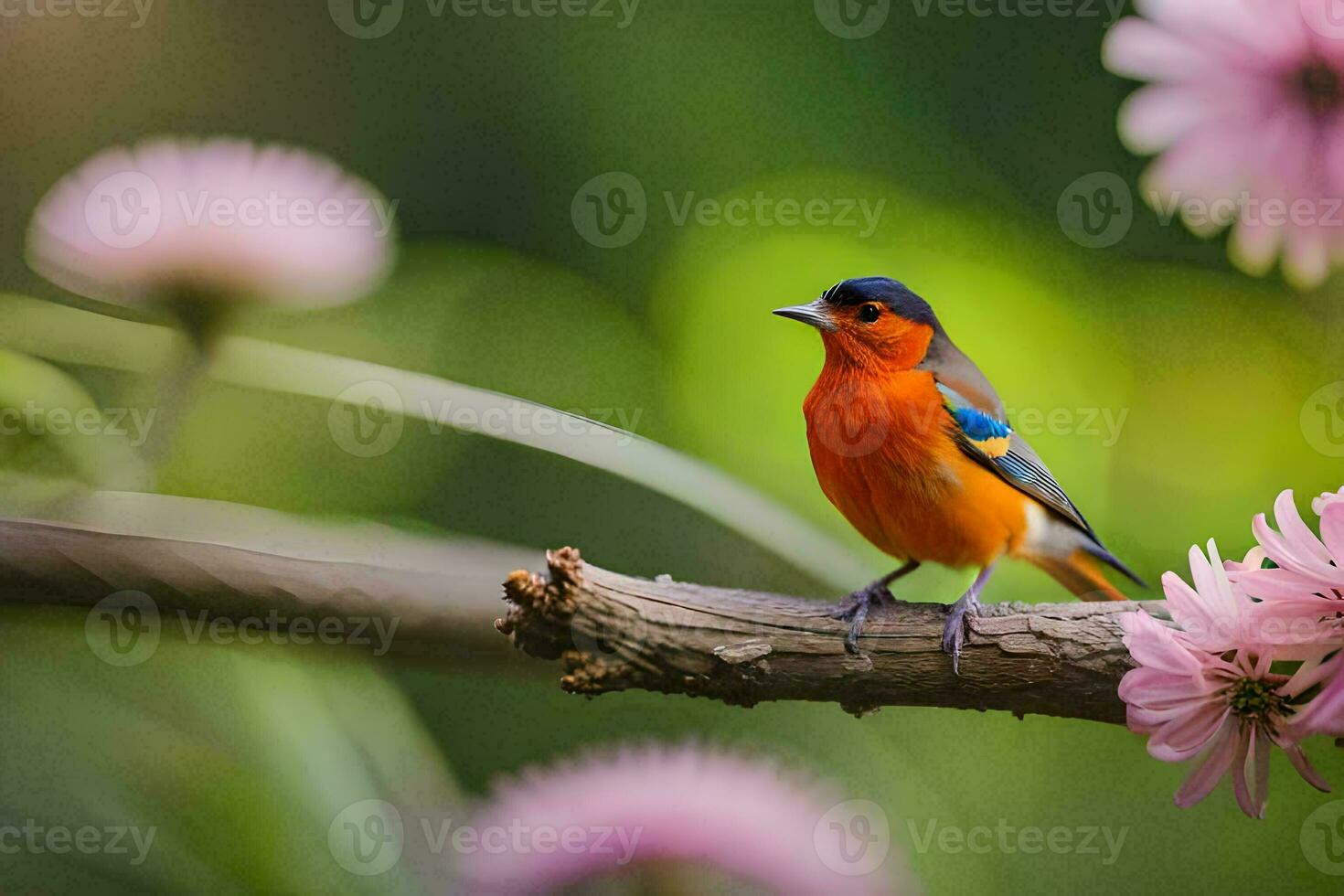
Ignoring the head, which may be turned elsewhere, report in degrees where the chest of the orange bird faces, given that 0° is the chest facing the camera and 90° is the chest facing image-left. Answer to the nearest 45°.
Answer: approximately 45°

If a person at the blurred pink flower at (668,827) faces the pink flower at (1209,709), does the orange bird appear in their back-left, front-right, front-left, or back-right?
front-left
